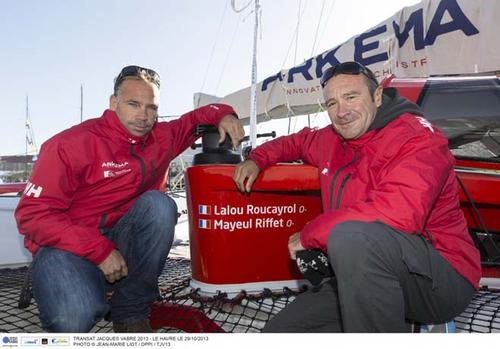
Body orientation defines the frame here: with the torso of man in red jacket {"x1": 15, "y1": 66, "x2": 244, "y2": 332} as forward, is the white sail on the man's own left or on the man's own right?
on the man's own left

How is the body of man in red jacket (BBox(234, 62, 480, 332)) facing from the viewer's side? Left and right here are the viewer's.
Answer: facing the viewer and to the left of the viewer

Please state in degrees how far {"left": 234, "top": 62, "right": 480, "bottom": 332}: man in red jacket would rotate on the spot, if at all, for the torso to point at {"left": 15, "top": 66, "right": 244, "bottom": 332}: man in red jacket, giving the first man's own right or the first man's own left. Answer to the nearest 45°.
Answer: approximately 45° to the first man's own right

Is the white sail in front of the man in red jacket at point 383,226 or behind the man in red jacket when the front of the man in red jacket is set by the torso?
behind

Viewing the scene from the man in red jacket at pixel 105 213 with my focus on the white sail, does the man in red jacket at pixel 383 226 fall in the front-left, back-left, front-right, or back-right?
front-right

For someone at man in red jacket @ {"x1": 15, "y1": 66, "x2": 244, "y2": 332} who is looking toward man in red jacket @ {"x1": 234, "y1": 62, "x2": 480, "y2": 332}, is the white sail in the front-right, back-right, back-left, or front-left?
front-left

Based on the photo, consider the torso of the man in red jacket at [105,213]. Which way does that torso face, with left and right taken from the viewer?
facing the viewer and to the right of the viewer

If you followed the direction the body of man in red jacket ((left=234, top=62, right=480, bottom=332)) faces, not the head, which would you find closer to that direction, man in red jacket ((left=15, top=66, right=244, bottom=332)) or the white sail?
the man in red jacket

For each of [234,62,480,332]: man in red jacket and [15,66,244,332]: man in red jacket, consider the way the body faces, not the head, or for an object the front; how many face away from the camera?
0
